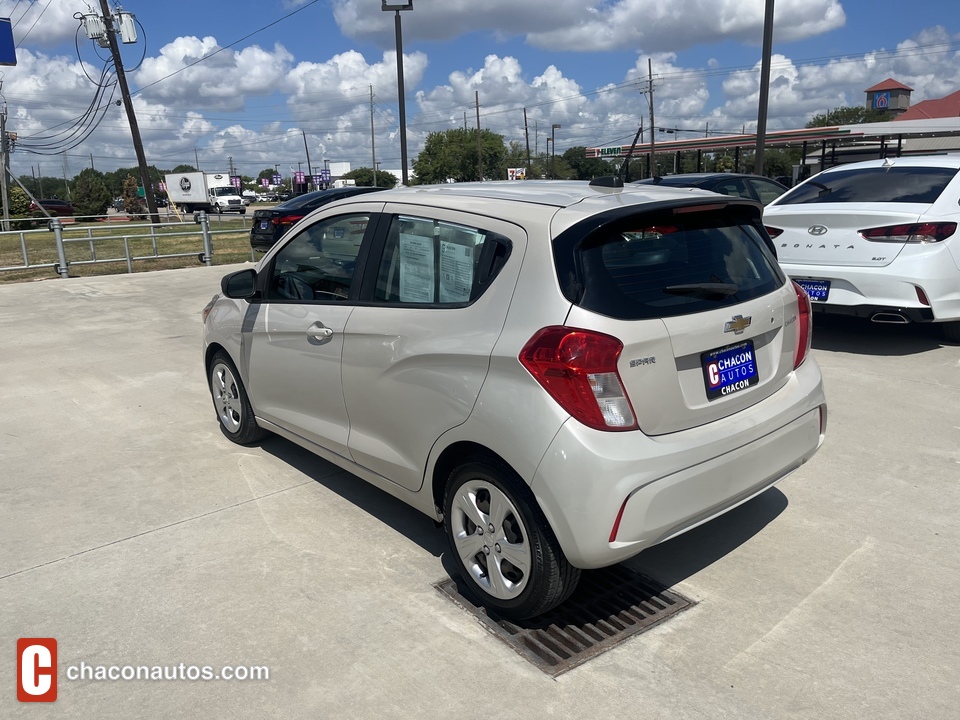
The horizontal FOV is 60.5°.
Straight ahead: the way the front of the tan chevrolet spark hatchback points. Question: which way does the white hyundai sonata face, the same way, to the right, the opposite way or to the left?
to the right

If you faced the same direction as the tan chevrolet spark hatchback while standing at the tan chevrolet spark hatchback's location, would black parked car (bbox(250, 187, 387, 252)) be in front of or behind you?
in front

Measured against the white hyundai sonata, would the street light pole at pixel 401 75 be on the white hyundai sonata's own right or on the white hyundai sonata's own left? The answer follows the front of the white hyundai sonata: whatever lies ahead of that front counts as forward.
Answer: on the white hyundai sonata's own left

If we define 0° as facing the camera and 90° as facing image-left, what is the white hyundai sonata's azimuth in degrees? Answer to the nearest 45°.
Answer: approximately 225°

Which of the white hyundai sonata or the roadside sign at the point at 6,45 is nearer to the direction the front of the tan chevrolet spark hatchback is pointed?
the roadside sign

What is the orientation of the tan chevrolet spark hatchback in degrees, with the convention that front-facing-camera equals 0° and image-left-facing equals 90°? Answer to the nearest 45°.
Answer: approximately 135°

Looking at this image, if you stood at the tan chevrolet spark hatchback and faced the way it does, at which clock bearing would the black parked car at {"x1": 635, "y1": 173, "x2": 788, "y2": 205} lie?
The black parked car is roughly at 2 o'clock from the tan chevrolet spark hatchback.

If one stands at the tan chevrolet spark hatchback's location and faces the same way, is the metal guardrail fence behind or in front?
in front

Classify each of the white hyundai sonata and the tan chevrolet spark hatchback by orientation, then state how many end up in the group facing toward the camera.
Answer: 0

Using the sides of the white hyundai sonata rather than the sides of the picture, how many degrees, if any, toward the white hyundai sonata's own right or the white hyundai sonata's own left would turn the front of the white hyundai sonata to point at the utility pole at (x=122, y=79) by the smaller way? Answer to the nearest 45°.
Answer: approximately 90° to the white hyundai sonata's own left

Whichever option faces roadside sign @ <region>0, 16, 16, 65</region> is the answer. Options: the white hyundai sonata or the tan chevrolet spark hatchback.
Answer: the tan chevrolet spark hatchback

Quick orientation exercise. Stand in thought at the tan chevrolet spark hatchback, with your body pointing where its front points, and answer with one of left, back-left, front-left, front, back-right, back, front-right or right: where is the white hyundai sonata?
right
